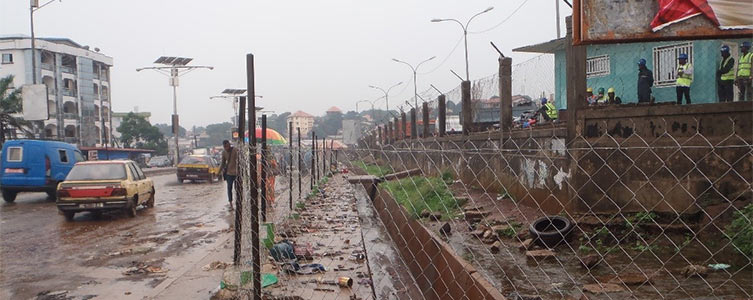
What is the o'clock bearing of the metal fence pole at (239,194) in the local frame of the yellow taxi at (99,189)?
The metal fence pole is roughly at 4 o'clock from the yellow taxi.

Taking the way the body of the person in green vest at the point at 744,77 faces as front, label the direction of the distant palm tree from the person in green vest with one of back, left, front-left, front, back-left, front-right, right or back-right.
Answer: front-right

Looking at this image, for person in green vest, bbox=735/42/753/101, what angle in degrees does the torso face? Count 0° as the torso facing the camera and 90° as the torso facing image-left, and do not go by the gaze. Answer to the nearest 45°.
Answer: approximately 45°

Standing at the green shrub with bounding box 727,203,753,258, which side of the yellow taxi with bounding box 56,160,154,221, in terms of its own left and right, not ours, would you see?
right

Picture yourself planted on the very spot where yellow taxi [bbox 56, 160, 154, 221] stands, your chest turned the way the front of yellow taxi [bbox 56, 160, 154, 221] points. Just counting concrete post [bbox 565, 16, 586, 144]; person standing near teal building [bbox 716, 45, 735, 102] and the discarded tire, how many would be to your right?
3

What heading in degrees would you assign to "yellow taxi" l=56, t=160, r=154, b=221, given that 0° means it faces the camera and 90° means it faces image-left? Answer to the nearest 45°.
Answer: approximately 225°

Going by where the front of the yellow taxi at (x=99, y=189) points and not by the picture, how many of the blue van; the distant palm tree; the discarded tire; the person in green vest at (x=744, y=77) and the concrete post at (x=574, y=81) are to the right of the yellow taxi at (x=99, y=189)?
3
